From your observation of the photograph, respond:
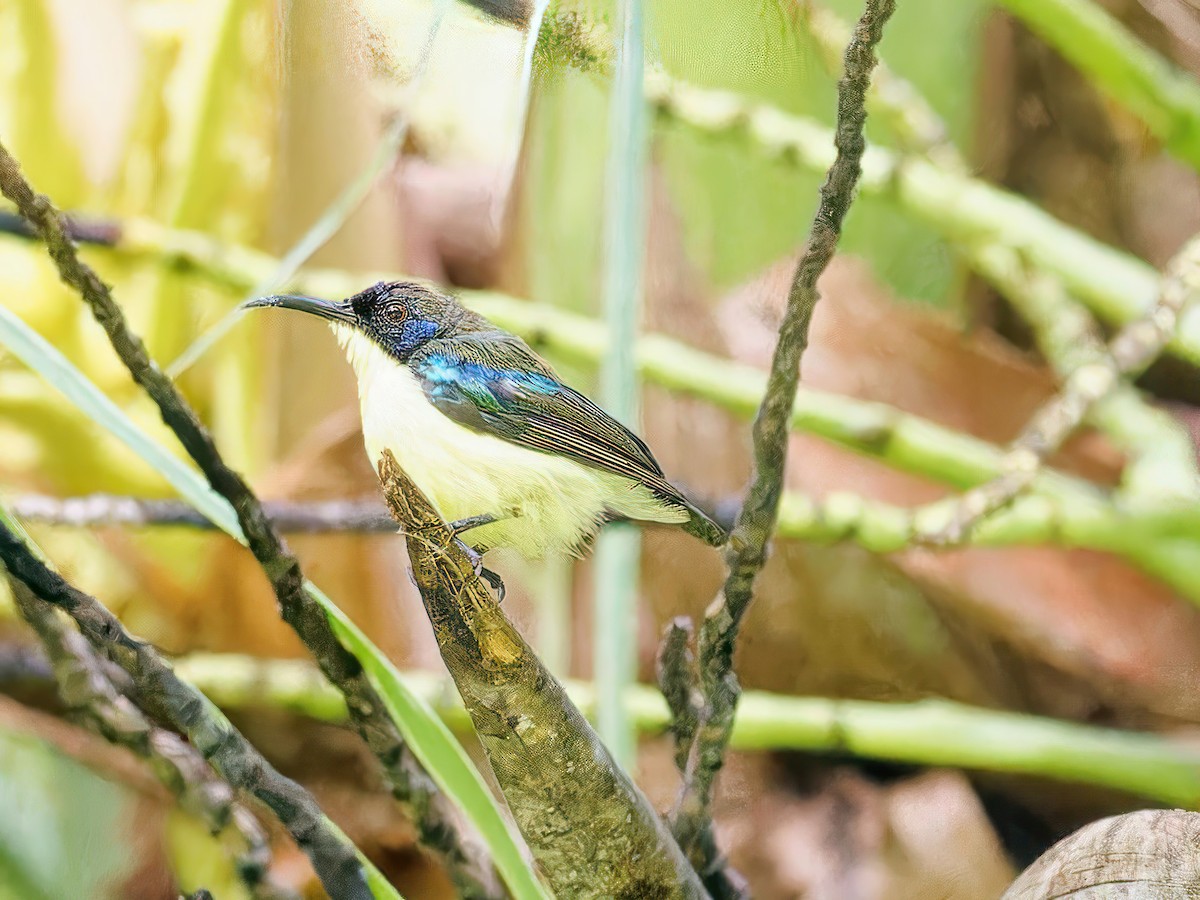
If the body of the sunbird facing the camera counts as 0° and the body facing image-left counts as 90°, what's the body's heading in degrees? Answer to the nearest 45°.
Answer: approximately 90°
